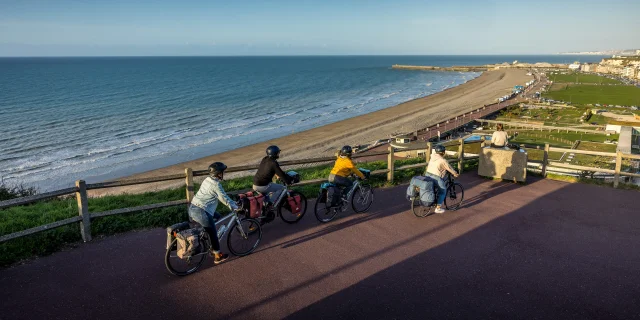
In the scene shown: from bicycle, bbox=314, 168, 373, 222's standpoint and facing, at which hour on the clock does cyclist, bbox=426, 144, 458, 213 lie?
The cyclist is roughly at 1 o'clock from the bicycle.

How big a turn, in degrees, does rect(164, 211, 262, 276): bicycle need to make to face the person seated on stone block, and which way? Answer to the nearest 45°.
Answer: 0° — it already faces them

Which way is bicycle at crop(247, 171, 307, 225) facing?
to the viewer's right

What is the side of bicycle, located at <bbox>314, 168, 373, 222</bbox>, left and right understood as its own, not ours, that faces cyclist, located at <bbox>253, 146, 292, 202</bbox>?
back

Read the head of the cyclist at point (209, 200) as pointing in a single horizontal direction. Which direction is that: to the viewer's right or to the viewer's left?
to the viewer's right

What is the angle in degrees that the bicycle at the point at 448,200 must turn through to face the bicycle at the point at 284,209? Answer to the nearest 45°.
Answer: approximately 180°

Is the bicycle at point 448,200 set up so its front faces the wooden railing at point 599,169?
yes

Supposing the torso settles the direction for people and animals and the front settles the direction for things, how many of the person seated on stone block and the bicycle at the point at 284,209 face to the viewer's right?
1

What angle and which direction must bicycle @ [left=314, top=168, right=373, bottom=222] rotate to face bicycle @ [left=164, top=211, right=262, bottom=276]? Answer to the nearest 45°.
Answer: approximately 180°
